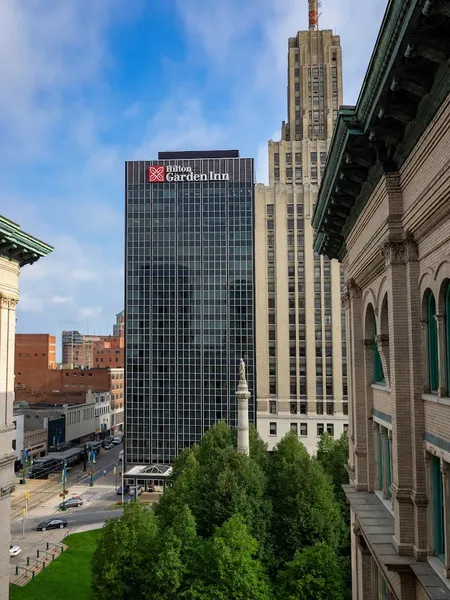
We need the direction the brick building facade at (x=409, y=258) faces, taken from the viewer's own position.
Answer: facing to the left of the viewer

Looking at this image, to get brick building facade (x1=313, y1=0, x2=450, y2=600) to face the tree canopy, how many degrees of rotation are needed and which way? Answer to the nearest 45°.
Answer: approximately 45° to its right

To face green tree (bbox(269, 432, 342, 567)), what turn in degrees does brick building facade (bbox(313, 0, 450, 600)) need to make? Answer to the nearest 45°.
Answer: approximately 90° to its right

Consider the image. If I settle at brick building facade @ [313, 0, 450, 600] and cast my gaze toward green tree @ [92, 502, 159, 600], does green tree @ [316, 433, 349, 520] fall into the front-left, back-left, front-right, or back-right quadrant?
front-right

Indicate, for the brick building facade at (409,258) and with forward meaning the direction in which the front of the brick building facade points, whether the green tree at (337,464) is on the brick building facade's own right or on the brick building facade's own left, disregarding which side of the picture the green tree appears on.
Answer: on the brick building facade's own right
